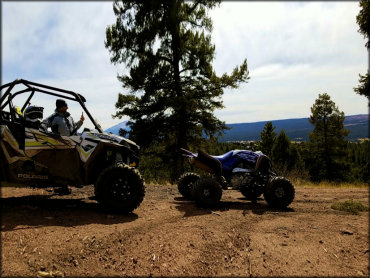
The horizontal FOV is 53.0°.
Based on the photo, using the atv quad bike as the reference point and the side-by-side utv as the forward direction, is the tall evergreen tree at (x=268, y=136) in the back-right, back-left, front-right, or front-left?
back-right

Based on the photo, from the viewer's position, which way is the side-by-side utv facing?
facing to the right of the viewer

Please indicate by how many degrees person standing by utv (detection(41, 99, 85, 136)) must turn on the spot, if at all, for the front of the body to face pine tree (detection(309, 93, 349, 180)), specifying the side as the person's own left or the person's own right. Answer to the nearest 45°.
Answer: approximately 90° to the person's own left

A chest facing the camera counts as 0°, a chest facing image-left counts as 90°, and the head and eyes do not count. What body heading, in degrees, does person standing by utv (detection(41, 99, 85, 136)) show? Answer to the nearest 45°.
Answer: approximately 315°

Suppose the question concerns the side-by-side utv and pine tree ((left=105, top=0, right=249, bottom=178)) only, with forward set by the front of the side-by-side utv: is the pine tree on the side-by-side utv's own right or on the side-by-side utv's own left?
on the side-by-side utv's own left
